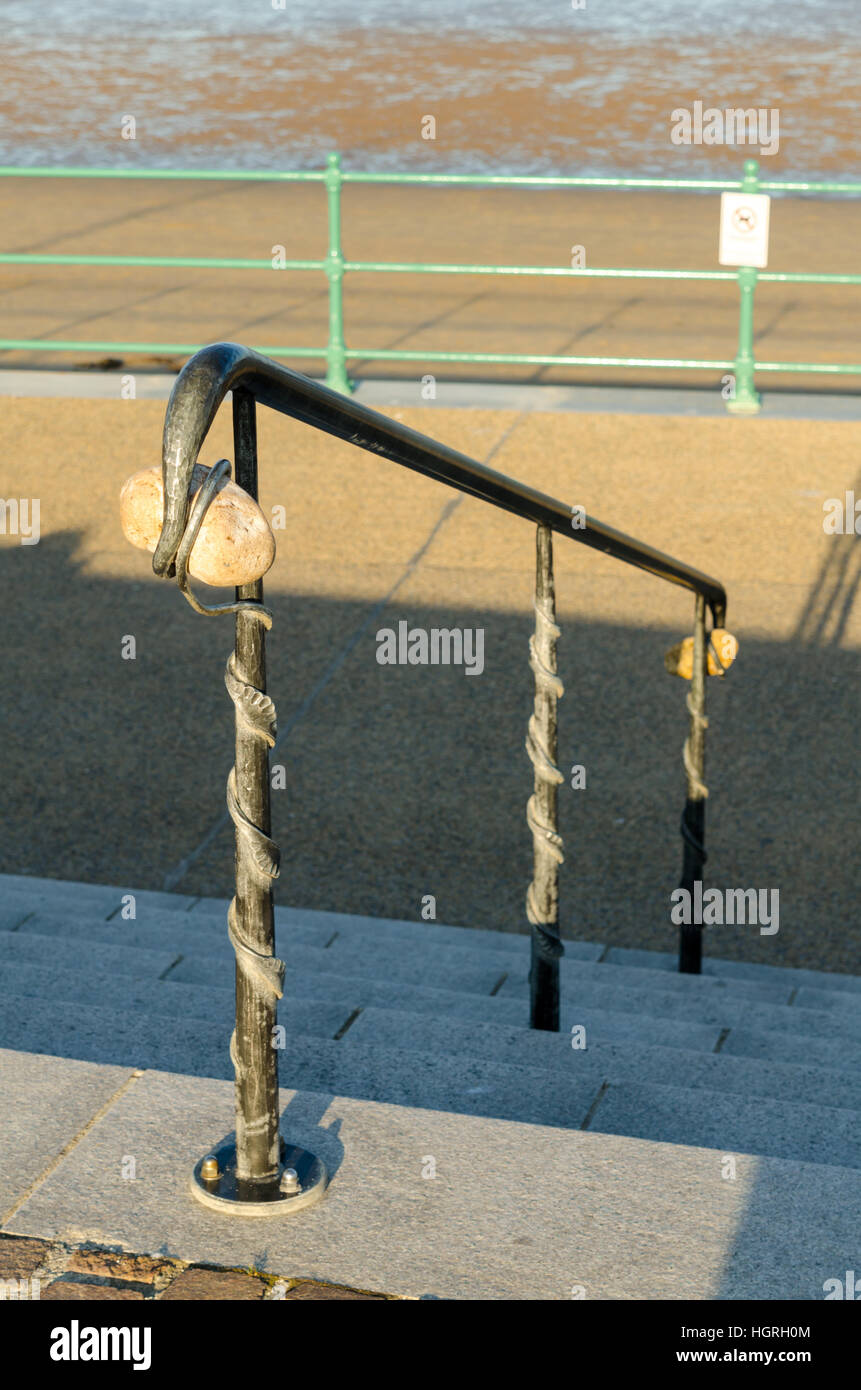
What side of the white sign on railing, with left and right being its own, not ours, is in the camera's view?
front

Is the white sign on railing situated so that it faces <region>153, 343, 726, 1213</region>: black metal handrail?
yes

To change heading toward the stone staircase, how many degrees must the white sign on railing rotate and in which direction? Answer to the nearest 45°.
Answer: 0° — it already faces it

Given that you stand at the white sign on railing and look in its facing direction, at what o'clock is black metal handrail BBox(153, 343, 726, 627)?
The black metal handrail is roughly at 12 o'clock from the white sign on railing.
